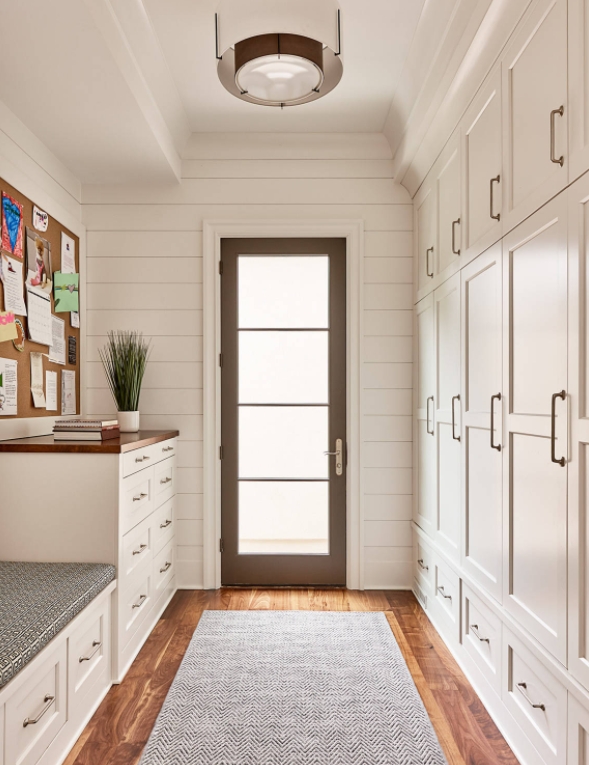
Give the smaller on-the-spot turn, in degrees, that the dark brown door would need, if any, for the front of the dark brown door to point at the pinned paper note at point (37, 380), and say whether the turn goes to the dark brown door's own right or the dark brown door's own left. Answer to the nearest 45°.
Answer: approximately 45° to the dark brown door's own right

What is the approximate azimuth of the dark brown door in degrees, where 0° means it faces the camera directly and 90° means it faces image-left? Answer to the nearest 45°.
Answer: approximately 0°

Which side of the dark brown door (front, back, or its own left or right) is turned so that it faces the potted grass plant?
right

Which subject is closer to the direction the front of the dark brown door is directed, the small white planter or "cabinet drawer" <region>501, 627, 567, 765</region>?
the cabinet drawer

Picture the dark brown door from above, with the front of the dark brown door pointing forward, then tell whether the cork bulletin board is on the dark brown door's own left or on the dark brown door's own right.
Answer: on the dark brown door's own right

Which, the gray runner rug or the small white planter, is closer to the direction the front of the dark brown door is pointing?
the gray runner rug

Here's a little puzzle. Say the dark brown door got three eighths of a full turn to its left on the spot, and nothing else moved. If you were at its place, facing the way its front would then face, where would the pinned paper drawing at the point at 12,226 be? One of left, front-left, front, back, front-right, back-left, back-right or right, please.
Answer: back

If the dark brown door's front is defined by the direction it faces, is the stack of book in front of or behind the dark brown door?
in front

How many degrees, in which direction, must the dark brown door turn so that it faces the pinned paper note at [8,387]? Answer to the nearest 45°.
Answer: approximately 45° to its right

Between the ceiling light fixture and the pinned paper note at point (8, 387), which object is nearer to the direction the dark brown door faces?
the ceiling light fixture

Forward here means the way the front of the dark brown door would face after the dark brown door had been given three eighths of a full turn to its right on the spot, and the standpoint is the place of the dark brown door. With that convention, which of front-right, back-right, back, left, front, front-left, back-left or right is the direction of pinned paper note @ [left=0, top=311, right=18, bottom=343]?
left

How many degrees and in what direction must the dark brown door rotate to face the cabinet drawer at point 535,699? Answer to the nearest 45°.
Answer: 0° — it already faces it

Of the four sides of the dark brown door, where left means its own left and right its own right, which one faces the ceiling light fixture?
front

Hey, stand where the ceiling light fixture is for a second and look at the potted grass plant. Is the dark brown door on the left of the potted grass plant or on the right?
right
